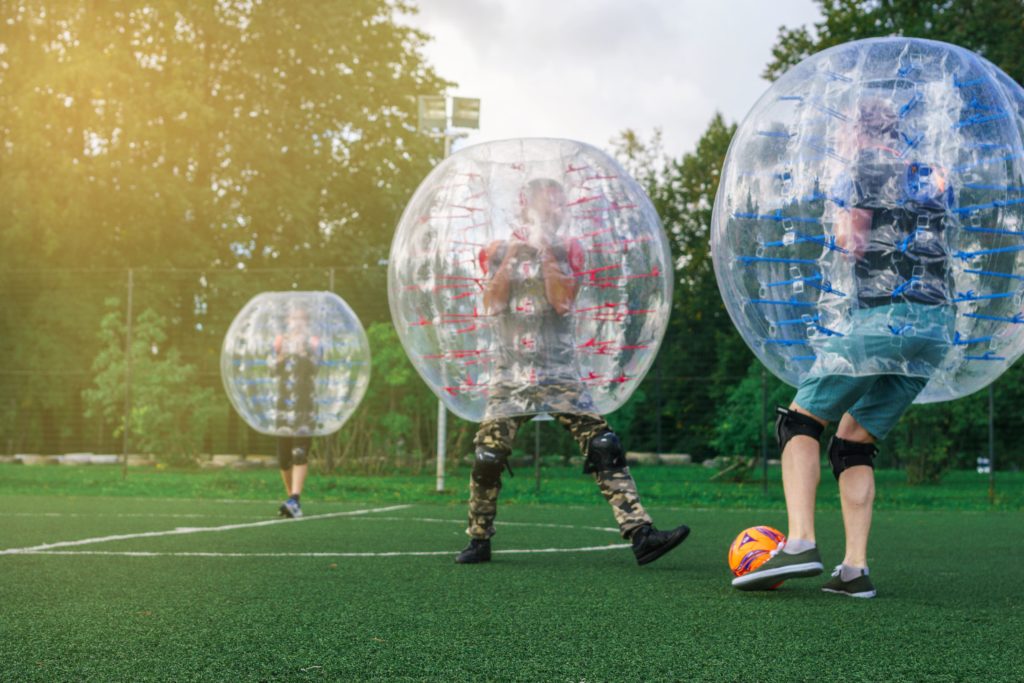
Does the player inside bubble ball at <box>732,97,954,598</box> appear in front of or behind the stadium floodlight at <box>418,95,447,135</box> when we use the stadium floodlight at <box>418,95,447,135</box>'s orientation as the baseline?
in front

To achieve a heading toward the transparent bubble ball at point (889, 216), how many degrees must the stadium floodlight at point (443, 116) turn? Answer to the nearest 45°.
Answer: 0° — it already faces it

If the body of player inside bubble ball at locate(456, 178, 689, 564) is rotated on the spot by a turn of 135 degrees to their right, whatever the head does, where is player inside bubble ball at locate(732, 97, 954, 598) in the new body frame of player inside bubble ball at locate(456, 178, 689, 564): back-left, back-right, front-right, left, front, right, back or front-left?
back

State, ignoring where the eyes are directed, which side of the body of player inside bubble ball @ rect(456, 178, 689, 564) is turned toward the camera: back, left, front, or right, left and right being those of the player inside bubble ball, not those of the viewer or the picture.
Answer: front

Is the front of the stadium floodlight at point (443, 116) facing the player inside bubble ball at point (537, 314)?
yes

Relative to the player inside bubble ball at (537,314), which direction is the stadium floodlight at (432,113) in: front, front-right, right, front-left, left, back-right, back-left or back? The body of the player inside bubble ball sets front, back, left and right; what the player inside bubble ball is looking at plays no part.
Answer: back

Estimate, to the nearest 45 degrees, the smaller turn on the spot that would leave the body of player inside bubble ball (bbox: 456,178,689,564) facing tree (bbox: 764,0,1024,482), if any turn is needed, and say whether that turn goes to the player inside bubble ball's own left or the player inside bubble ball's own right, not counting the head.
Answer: approximately 135° to the player inside bubble ball's own left

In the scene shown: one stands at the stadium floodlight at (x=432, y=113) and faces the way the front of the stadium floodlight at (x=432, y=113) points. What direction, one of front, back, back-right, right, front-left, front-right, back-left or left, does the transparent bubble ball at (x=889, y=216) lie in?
front

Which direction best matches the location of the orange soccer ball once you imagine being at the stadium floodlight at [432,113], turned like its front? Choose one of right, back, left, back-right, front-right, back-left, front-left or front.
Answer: front

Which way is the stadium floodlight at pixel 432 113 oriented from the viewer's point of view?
toward the camera
